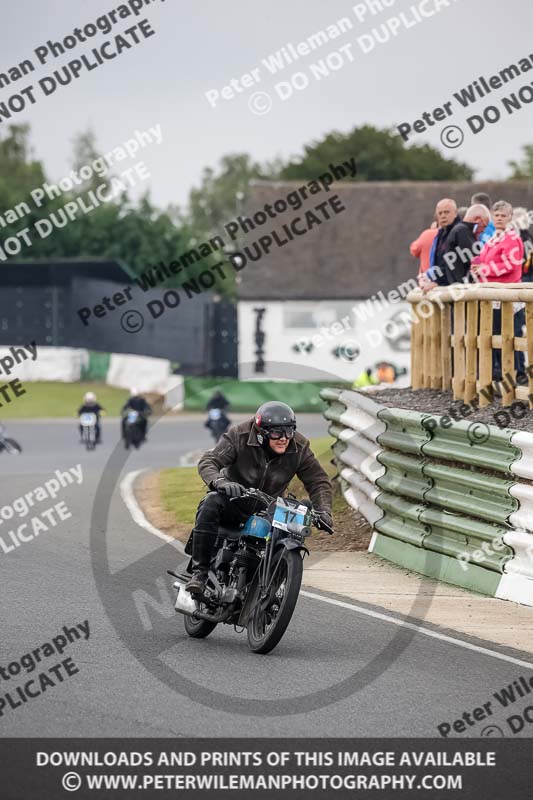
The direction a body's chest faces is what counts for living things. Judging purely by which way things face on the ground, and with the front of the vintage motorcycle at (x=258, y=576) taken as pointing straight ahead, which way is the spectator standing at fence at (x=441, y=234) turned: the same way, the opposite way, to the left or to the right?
to the right

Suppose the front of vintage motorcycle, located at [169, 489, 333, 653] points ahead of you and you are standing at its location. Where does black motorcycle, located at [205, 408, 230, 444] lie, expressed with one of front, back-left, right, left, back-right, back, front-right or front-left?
back-left

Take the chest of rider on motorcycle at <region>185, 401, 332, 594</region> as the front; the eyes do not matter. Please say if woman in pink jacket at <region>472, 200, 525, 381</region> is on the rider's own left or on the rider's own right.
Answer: on the rider's own left

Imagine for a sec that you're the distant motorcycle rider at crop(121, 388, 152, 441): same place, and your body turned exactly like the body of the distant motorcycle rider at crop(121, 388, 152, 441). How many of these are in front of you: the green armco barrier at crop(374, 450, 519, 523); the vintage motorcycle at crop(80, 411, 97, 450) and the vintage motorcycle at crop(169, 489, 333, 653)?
2

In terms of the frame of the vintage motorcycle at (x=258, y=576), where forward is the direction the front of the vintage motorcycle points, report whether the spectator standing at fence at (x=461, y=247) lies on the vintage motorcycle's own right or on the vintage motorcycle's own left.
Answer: on the vintage motorcycle's own left

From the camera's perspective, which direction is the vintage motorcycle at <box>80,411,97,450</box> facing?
toward the camera

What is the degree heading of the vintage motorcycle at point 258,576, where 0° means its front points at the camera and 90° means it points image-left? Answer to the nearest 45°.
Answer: approximately 315°

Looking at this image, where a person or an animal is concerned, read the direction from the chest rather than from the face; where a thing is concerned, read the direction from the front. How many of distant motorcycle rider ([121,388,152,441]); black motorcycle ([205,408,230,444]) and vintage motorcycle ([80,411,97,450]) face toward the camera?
3
